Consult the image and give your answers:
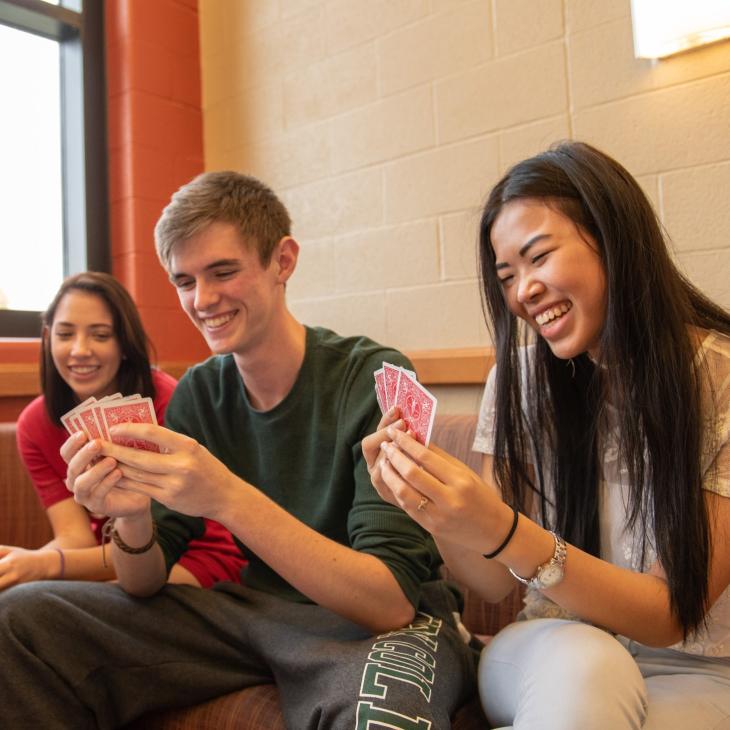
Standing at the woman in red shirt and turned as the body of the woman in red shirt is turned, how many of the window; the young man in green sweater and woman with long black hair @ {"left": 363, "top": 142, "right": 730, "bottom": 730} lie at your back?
1

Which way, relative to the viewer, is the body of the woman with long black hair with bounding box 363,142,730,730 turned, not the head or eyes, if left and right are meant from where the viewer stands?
facing the viewer and to the left of the viewer

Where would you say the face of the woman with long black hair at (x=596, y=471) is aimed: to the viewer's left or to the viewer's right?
to the viewer's left

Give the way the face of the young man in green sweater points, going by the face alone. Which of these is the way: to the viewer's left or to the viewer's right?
to the viewer's left

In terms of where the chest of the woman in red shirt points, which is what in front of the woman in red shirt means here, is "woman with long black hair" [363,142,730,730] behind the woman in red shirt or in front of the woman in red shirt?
in front

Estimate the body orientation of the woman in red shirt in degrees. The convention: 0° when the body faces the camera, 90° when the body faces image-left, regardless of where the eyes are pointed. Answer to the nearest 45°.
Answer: approximately 0°

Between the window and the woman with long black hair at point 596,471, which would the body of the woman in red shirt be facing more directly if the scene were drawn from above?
the woman with long black hair

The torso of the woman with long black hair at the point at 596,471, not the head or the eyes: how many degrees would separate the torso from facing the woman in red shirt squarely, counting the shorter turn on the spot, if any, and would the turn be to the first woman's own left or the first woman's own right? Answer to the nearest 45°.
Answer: approximately 90° to the first woman's own right

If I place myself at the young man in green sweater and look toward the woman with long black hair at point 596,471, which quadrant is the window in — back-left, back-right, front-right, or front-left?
back-left

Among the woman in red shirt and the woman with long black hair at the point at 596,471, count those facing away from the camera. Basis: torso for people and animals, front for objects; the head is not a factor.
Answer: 0

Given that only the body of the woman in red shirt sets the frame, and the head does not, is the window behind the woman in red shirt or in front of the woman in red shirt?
behind
